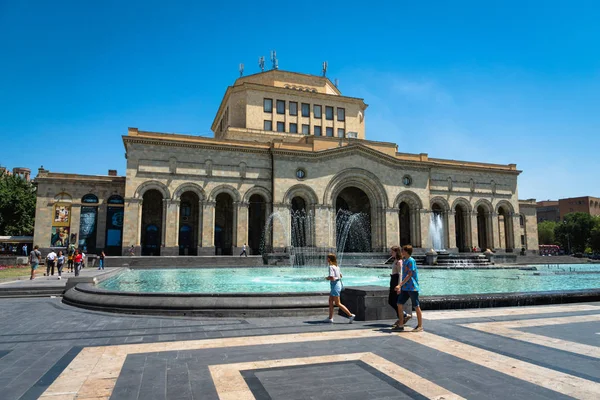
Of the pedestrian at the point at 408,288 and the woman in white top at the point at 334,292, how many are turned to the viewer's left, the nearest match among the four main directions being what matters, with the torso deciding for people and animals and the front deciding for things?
2

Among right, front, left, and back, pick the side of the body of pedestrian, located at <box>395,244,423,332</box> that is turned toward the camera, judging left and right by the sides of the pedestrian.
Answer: left

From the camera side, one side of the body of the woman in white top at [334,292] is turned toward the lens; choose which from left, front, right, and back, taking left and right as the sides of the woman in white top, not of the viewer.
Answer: left

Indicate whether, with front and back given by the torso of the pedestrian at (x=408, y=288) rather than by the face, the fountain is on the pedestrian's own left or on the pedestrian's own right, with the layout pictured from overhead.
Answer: on the pedestrian's own right

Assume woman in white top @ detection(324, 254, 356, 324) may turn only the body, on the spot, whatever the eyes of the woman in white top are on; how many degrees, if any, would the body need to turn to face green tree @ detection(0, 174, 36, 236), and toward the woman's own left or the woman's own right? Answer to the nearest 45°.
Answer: approximately 45° to the woman's own right
